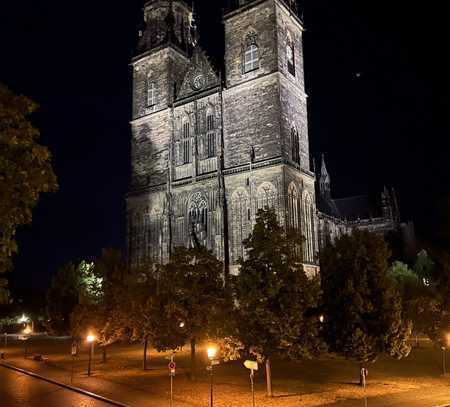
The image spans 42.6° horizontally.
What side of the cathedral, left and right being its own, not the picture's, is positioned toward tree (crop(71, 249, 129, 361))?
front

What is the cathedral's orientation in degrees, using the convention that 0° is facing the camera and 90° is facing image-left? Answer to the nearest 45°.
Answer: approximately 45°

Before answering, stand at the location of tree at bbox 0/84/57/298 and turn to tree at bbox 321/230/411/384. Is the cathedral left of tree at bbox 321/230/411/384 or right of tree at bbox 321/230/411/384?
left

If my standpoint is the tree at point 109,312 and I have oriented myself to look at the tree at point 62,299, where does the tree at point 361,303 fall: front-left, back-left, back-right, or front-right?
back-right

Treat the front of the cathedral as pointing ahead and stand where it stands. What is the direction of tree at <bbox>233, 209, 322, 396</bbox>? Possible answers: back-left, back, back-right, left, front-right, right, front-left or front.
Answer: front-left

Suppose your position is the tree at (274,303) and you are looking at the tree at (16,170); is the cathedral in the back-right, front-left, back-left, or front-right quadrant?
back-right

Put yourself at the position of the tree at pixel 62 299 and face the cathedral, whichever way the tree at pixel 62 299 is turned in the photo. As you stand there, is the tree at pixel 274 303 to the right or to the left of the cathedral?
right

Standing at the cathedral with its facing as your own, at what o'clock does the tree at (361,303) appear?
The tree is roughly at 10 o'clock from the cathedral.

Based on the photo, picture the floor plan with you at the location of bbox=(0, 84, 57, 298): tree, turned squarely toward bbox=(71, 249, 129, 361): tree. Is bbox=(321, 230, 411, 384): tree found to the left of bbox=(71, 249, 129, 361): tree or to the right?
right

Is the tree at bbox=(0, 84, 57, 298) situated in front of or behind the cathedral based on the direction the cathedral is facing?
in front
